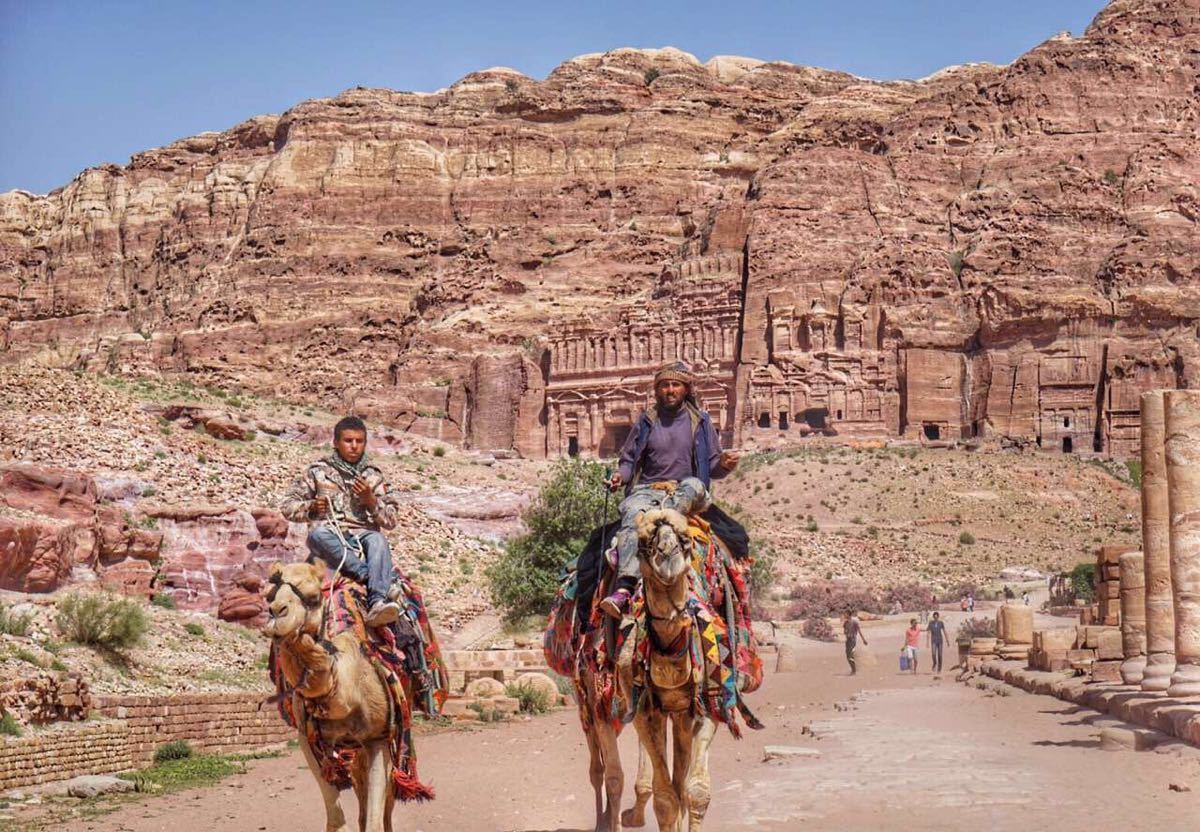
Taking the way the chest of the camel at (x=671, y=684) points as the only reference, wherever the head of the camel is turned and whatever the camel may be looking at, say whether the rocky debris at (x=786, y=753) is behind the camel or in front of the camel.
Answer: behind

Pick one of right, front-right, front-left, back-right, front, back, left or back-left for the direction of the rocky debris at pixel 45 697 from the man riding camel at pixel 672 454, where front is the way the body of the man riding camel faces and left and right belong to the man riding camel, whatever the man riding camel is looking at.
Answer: back-right

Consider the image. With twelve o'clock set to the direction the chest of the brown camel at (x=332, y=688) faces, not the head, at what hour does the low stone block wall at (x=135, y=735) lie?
The low stone block wall is roughly at 4 o'clock from the brown camel.

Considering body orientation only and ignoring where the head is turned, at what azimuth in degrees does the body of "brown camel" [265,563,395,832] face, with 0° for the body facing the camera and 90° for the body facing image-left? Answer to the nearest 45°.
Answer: approximately 45°

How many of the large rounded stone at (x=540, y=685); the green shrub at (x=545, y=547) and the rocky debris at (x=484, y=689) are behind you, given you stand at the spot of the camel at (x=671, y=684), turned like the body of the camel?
3

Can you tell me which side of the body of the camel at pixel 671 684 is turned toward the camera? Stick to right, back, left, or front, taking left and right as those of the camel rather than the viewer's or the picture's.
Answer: front

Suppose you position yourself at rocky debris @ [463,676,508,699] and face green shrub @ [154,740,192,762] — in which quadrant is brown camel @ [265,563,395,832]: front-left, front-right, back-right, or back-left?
front-left

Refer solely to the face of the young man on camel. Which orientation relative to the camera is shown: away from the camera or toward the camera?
toward the camera

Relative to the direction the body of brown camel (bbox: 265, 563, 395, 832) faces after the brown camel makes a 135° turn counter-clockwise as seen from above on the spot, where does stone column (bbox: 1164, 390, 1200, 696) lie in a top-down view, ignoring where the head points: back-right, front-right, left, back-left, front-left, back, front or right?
front-left

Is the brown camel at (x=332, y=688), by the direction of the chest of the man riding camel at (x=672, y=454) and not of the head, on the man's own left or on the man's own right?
on the man's own right

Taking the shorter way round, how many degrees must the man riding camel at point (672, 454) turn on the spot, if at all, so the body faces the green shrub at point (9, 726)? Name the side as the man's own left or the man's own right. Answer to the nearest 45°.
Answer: approximately 135° to the man's own right

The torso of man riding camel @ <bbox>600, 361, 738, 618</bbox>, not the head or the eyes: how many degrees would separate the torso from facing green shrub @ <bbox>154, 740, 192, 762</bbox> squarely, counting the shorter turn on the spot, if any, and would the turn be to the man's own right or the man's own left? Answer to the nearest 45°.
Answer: approximately 135° to the man's own right
